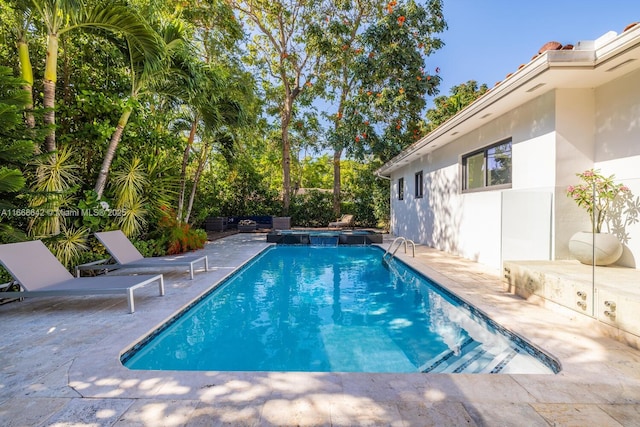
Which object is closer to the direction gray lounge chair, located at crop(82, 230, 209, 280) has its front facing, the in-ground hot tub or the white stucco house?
the white stucco house

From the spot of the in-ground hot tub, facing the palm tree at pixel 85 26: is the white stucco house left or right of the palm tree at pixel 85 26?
left

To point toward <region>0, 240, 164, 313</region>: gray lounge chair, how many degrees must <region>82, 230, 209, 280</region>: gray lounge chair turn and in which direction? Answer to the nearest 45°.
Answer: approximately 90° to its right

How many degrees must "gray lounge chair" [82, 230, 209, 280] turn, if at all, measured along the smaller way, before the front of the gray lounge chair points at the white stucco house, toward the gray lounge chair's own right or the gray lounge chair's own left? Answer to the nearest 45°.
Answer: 0° — it already faces it

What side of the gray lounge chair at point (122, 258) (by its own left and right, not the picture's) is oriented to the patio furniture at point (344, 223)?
left

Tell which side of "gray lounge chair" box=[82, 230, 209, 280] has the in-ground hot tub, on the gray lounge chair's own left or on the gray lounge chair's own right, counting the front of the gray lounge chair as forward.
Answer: on the gray lounge chair's own left

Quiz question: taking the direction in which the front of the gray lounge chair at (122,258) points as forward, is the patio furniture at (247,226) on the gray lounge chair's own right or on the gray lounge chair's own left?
on the gray lounge chair's own left

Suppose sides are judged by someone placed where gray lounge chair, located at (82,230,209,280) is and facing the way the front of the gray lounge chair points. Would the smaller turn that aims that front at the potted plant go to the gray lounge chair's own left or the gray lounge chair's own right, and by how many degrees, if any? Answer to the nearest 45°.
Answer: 0° — it already faces it

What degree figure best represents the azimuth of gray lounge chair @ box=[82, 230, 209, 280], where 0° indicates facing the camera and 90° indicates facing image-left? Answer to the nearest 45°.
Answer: approximately 315°
